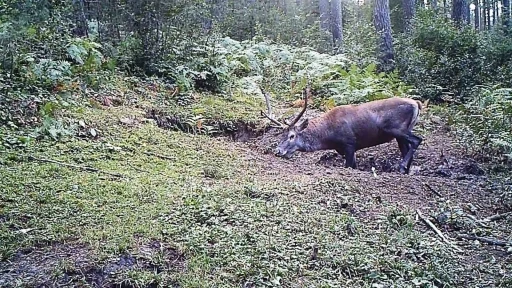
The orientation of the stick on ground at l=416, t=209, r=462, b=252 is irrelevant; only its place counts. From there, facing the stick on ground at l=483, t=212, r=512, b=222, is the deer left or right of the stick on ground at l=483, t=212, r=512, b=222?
left

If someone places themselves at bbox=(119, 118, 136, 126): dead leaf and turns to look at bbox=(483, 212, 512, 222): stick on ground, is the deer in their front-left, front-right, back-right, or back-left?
front-left

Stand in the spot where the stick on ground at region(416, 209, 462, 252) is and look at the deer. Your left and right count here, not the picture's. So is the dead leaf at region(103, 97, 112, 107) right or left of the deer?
left

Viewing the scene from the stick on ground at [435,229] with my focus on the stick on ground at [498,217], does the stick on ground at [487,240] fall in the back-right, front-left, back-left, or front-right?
front-right

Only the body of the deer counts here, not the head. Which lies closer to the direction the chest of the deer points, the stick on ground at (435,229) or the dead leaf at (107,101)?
the dead leaf

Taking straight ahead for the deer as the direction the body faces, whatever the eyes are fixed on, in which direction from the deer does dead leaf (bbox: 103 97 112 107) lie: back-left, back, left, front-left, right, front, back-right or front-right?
front

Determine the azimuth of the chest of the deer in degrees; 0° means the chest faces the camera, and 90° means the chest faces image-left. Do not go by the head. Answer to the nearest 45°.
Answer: approximately 90°

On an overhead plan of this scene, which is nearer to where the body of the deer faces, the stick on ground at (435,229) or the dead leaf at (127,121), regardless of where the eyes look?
the dead leaf

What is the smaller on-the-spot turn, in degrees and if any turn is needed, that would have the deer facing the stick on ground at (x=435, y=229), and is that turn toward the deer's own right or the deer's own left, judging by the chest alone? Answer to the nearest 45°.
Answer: approximately 90° to the deer's own left

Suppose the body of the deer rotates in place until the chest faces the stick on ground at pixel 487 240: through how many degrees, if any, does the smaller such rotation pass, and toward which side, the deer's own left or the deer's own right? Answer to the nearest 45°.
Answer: approximately 90° to the deer's own left

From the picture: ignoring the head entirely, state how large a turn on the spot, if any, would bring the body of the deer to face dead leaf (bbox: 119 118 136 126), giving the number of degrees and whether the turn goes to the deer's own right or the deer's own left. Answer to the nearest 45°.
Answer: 0° — it already faces it
